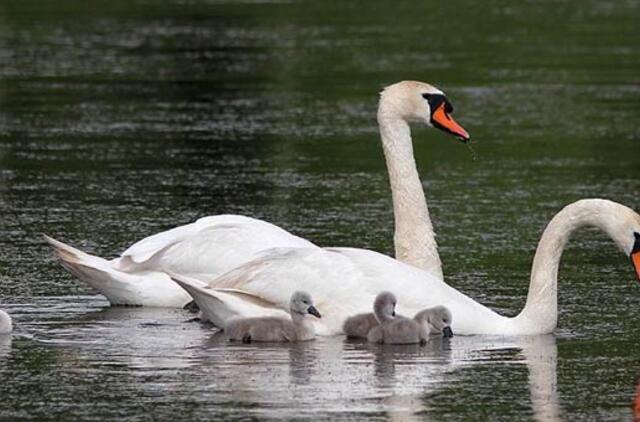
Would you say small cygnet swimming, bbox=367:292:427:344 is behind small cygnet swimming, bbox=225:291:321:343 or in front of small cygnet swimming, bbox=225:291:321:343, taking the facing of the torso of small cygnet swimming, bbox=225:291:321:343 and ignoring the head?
in front

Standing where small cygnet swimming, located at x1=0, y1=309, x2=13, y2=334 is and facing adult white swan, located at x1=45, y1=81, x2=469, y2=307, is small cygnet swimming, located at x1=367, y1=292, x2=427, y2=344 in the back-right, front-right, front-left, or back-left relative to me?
front-right

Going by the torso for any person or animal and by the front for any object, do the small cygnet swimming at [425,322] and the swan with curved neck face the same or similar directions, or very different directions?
same or similar directions

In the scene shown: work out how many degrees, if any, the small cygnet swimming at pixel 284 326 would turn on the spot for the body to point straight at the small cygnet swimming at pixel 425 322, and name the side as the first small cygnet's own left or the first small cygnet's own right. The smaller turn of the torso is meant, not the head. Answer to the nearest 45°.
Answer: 0° — it already faces it

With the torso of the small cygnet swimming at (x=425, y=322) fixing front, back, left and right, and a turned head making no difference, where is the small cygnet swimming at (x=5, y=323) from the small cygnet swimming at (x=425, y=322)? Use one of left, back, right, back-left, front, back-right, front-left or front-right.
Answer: back

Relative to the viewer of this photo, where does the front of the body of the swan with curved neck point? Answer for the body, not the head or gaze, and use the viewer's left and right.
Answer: facing to the right of the viewer

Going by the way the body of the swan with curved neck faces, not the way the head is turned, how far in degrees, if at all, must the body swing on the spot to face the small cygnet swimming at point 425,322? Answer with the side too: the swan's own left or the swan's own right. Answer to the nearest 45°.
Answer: approximately 45° to the swan's own right

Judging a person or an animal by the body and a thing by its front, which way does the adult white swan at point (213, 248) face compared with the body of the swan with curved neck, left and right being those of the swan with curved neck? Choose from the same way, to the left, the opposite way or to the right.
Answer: the same way

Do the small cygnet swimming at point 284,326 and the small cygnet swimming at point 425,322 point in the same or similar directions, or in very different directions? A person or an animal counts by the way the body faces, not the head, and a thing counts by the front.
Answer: same or similar directions

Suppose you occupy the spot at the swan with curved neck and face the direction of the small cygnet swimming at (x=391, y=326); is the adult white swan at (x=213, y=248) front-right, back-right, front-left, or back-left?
back-right

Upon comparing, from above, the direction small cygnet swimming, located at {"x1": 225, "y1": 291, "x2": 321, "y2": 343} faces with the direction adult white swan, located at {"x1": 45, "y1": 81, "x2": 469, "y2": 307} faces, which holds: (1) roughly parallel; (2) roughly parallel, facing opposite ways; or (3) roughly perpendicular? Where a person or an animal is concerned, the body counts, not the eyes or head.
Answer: roughly parallel

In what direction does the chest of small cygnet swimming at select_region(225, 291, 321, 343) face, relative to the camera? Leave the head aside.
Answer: to the viewer's right
